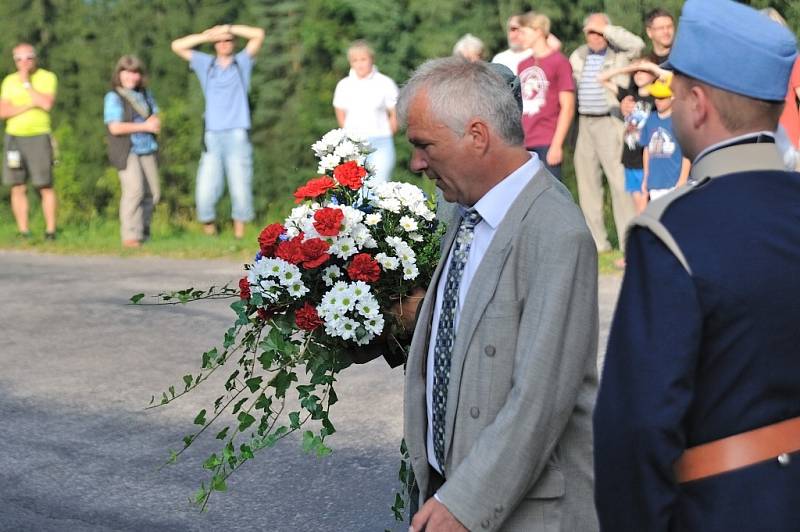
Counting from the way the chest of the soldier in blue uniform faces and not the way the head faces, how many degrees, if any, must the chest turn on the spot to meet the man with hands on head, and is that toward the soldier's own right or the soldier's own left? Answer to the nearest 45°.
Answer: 0° — they already face them

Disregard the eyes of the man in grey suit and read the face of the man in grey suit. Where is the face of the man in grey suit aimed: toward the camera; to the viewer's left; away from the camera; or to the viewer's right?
to the viewer's left

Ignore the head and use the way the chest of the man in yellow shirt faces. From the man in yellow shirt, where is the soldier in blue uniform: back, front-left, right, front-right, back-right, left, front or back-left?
front

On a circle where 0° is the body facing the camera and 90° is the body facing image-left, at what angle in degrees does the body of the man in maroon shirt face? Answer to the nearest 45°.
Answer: approximately 45°

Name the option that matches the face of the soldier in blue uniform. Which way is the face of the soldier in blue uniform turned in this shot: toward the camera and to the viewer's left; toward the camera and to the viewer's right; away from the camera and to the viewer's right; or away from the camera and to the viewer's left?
away from the camera and to the viewer's left

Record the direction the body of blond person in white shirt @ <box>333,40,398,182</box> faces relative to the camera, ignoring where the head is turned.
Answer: toward the camera

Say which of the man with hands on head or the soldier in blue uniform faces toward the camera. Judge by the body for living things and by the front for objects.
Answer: the man with hands on head

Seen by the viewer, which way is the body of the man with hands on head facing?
toward the camera

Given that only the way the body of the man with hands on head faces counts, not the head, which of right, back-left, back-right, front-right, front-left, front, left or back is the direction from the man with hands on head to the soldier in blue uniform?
front

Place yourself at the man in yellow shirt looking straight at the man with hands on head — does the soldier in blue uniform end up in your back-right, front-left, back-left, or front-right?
front-right

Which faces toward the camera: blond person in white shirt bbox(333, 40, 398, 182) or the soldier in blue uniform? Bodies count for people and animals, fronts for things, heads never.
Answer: the blond person in white shirt

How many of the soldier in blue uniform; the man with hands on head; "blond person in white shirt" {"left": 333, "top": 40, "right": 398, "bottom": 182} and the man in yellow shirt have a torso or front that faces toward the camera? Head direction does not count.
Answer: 3
